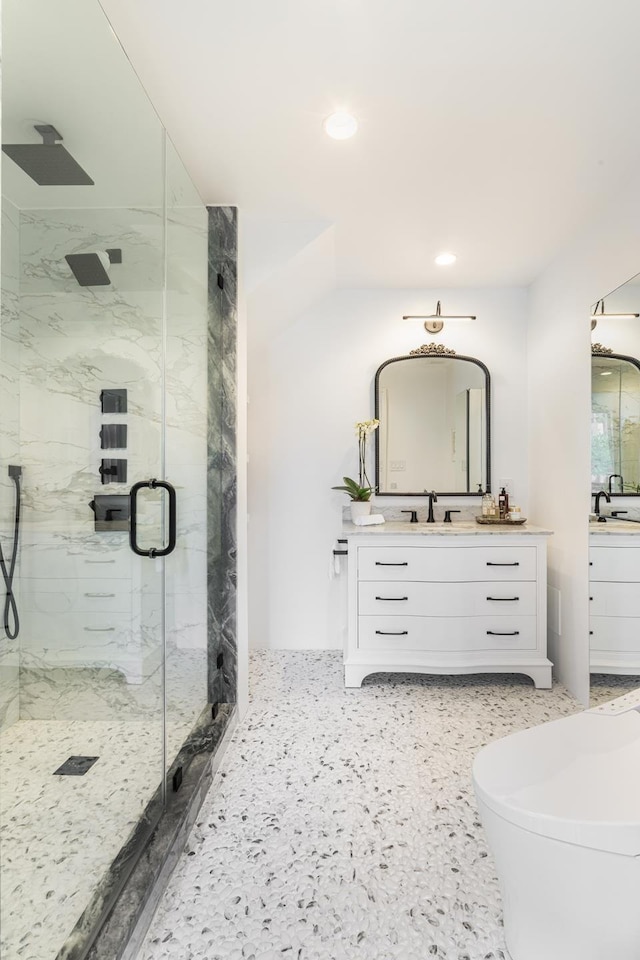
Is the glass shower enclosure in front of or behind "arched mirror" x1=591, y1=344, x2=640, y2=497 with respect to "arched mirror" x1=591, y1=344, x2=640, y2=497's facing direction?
in front

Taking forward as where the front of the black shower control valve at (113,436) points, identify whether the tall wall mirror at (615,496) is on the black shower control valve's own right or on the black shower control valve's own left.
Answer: on the black shower control valve's own left

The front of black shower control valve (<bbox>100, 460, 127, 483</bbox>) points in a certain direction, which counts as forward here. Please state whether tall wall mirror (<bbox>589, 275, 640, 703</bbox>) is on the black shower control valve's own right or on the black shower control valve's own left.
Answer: on the black shower control valve's own left

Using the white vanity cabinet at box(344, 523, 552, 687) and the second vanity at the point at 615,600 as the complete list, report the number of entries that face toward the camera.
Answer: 2
